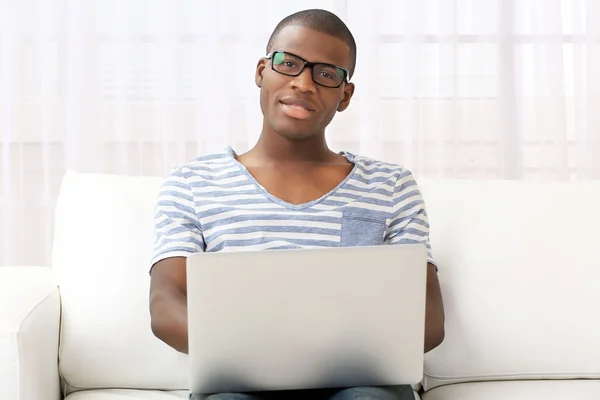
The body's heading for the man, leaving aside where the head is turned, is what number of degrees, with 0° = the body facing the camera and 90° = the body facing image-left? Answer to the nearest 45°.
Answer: approximately 0°

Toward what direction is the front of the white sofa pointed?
toward the camera
